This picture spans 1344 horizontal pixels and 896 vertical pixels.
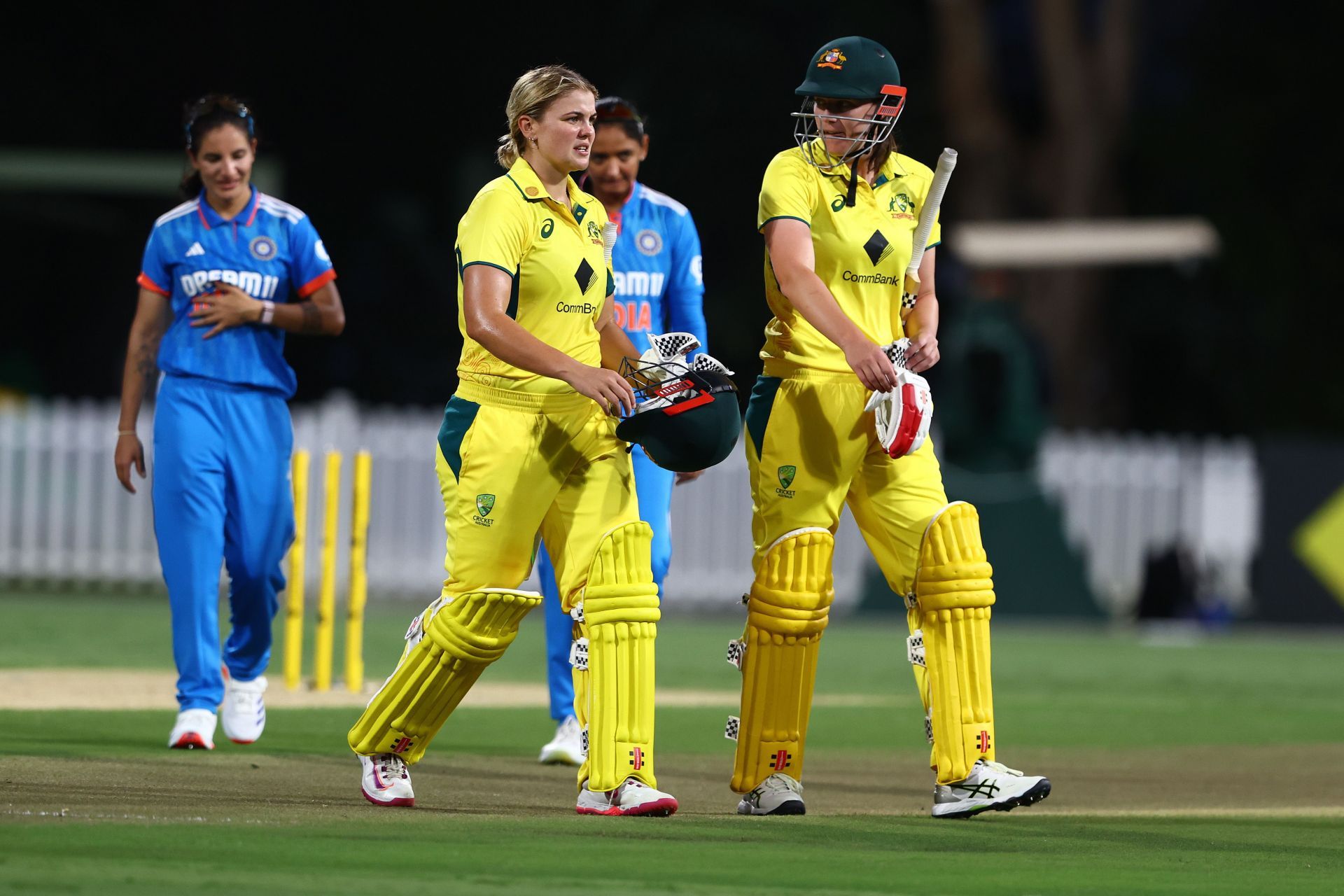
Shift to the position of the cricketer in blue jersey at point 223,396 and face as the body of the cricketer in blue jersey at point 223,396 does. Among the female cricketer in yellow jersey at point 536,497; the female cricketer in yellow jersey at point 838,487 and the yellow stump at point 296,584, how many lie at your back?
1

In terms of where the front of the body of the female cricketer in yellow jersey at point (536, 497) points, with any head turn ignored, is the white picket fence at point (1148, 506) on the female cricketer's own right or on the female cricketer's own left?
on the female cricketer's own left

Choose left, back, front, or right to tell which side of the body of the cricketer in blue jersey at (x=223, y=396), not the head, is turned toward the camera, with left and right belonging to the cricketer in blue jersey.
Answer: front

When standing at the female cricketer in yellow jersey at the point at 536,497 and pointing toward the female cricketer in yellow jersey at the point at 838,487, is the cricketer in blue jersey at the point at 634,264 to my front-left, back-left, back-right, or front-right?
front-left

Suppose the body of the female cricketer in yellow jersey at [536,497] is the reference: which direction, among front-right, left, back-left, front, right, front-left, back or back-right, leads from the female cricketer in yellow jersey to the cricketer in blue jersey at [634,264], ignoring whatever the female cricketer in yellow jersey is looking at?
back-left

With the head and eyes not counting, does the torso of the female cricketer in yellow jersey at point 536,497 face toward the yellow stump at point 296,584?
no

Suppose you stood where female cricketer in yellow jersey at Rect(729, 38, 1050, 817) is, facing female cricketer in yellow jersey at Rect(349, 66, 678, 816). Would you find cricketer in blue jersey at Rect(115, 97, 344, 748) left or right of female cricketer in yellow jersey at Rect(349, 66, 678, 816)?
right

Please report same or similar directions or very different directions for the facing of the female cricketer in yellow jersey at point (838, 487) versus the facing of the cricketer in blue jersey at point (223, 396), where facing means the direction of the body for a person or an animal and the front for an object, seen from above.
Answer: same or similar directions

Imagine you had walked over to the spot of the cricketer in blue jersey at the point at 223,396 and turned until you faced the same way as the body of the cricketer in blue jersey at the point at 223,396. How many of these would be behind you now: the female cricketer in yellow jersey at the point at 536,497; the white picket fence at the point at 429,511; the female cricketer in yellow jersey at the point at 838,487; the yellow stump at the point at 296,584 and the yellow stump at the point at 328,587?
3

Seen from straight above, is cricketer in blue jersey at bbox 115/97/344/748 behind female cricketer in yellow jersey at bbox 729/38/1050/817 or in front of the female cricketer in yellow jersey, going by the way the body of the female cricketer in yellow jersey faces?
behind

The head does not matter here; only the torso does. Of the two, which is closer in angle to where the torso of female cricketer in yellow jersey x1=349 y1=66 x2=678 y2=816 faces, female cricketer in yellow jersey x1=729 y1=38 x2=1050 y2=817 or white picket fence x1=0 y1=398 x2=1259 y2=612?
the female cricketer in yellow jersey

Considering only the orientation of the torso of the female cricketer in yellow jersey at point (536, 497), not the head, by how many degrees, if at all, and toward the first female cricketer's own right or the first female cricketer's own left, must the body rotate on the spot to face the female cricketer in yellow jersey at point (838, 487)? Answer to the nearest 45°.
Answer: approximately 45° to the first female cricketer's own left

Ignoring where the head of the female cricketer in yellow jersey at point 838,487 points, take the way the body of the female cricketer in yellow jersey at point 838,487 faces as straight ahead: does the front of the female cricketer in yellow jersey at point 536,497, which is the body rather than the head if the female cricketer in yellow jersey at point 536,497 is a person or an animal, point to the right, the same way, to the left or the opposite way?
the same way

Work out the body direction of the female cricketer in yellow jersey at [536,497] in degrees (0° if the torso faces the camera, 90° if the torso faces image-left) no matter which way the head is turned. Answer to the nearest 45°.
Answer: approximately 315°

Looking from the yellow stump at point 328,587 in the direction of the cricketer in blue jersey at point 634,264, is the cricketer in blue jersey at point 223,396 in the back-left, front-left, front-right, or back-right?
front-right

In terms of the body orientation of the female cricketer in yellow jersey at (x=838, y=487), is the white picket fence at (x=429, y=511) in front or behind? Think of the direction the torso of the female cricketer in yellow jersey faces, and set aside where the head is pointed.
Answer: behind
